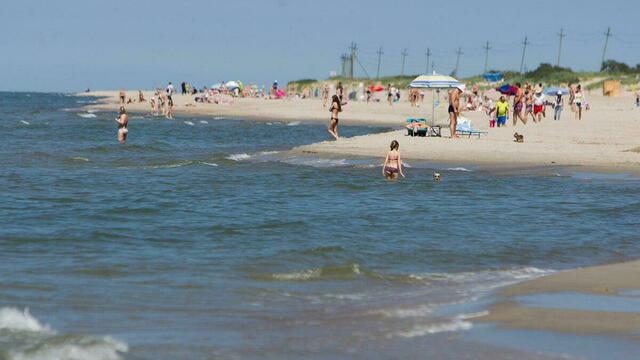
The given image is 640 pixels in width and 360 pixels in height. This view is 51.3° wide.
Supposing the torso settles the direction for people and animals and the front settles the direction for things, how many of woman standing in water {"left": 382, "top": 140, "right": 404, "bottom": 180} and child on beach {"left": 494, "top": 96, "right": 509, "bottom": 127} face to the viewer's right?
0

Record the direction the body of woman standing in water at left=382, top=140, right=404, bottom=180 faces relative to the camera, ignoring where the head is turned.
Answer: away from the camera

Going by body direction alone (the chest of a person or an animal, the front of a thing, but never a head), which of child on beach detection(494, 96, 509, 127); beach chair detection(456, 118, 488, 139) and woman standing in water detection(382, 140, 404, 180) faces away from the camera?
the woman standing in water

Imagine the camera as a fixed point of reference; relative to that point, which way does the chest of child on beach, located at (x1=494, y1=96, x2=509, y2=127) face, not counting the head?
toward the camera

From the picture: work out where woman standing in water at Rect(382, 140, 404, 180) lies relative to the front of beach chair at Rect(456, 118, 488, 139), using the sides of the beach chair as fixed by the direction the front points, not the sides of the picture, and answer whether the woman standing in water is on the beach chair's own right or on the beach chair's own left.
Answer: on the beach chair's own right

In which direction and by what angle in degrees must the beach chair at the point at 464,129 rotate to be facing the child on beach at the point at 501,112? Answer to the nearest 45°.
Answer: approximately 90° to its left

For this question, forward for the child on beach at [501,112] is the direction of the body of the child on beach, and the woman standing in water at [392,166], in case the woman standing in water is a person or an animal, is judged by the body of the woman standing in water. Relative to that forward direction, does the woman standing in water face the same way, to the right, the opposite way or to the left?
the opposite way

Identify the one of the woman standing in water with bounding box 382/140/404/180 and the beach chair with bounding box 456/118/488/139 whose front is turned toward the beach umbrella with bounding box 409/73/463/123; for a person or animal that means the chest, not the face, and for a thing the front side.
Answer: the woman standing in water

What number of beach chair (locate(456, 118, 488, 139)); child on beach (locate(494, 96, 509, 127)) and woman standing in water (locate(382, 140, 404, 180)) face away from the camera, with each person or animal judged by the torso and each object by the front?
1

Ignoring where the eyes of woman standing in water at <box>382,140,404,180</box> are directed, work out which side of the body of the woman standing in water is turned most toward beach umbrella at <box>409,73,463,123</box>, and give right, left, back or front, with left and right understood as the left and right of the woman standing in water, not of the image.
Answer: front

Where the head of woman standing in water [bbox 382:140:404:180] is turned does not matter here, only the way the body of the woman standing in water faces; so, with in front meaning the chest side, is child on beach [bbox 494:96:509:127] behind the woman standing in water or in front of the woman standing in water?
in front

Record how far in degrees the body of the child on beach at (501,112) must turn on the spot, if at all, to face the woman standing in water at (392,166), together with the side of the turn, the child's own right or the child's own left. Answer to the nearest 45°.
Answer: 0° — they already face them
